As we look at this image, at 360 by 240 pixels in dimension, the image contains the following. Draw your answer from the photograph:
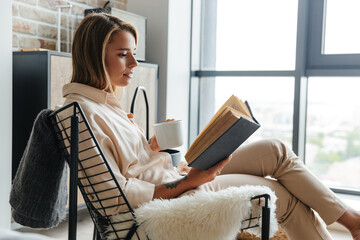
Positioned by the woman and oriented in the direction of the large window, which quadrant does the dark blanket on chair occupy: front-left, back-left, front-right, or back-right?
back-left

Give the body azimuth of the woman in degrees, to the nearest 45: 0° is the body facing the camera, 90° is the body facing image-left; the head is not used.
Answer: approximately 270°
